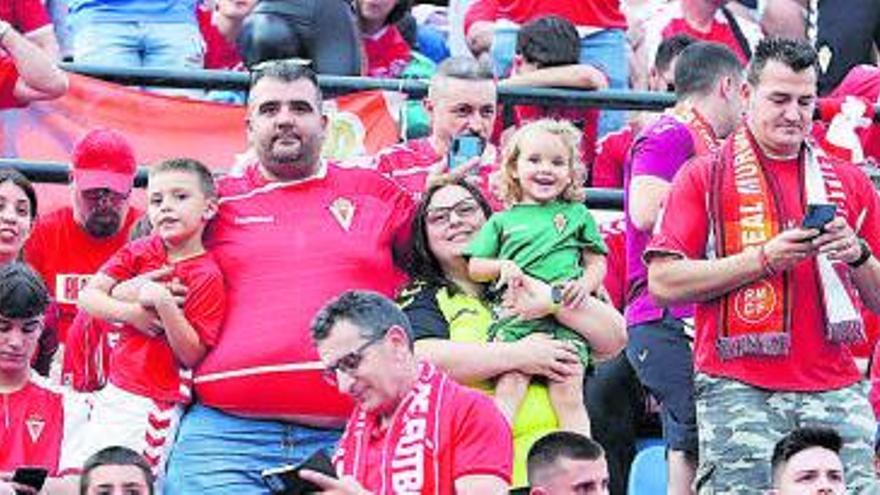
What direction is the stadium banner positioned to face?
toward the camera

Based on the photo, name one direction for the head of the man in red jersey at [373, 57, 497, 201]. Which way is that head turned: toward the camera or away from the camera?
toward the camera

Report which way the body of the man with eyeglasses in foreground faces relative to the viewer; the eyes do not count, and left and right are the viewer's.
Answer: facing the viewer and to the left of the viewer

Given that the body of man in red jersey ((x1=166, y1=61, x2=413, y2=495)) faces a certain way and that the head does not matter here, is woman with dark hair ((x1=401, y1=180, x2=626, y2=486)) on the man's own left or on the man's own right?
on the man's own left

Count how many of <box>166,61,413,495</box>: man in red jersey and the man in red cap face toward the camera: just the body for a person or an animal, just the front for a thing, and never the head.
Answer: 2

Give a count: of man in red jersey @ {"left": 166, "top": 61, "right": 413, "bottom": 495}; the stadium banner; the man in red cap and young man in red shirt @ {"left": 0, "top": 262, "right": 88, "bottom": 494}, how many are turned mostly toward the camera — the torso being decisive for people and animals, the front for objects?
4

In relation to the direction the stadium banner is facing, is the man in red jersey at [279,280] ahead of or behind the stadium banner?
ahead

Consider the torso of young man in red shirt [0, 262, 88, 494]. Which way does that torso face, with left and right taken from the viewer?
facing the viewer

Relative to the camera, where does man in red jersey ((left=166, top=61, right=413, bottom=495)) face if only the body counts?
toward the camera

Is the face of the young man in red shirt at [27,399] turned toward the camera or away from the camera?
toward the camera

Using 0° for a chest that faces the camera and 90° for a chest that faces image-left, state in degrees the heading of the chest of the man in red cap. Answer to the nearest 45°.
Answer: approximately 0°
